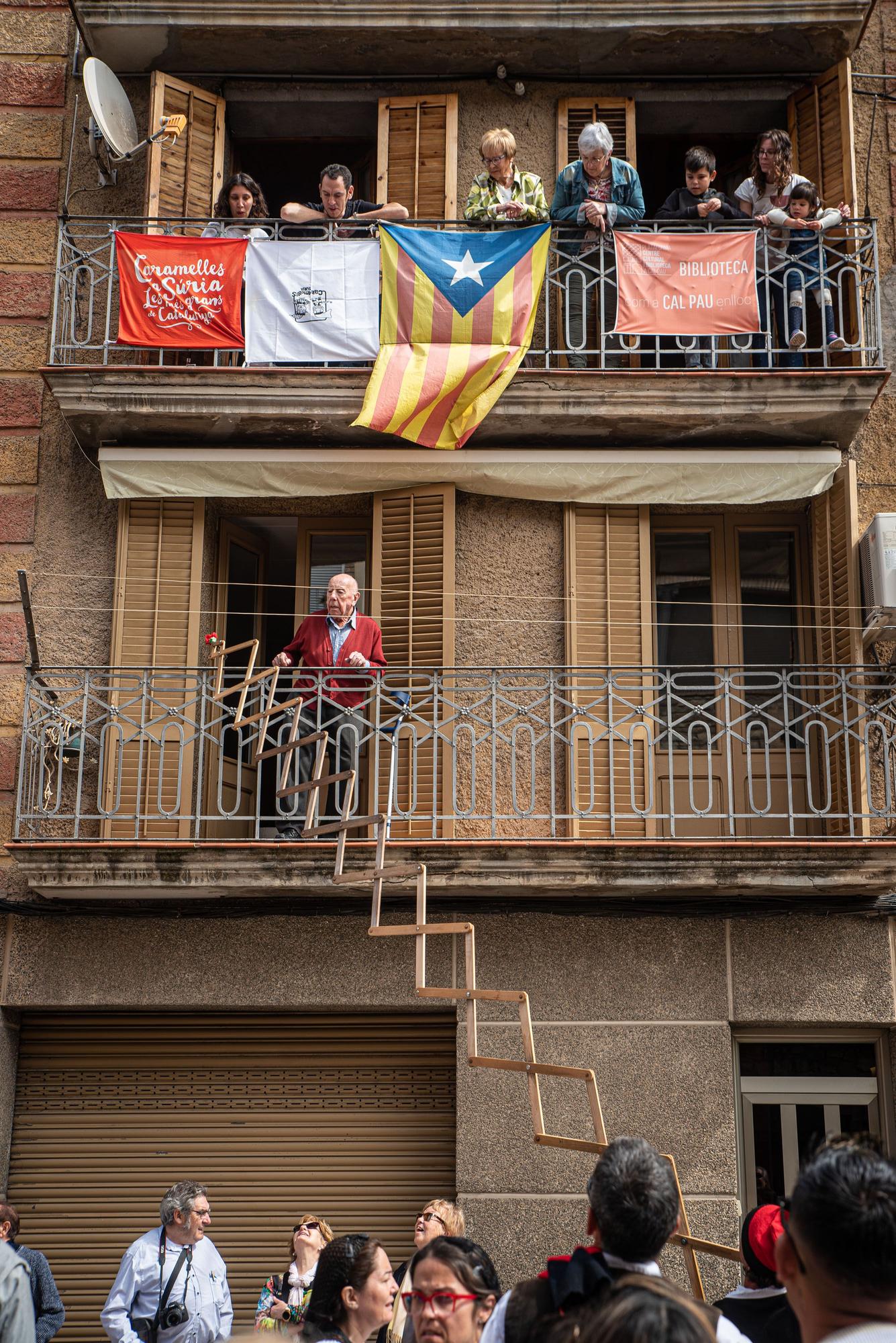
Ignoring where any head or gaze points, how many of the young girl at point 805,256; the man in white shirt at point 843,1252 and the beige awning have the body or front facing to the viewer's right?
0

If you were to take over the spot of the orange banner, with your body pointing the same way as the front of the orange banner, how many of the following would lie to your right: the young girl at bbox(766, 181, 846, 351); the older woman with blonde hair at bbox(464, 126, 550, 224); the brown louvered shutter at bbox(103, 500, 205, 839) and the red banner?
3

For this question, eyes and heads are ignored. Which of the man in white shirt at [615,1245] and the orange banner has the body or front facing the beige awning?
the man in white shirt

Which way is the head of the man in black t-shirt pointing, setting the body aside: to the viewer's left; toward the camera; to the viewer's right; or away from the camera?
toward the camera

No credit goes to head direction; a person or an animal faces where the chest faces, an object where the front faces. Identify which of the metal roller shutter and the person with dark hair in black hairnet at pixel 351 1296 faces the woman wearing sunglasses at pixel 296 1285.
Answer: the metal roller shutter

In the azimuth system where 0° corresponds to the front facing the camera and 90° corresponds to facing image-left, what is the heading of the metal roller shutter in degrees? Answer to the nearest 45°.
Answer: approximately 0°

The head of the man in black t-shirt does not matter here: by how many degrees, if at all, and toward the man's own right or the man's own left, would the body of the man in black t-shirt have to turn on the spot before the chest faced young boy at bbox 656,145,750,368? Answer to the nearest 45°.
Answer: approximately 90° to the man's own left

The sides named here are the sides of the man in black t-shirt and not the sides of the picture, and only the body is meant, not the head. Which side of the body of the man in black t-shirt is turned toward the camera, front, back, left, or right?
front

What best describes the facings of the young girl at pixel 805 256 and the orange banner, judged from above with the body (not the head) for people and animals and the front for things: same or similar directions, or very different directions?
same or similar directions

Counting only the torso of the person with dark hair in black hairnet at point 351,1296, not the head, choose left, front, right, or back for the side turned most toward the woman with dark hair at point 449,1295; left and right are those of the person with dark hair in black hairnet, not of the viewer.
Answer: right

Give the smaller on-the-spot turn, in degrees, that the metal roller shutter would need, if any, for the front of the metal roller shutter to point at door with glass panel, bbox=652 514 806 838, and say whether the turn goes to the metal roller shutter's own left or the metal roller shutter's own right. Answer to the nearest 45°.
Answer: approximately 90° to the metal roller shutter's own left

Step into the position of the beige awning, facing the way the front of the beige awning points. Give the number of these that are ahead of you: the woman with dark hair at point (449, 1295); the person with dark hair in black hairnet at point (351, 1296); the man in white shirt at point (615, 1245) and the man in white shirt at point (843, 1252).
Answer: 4

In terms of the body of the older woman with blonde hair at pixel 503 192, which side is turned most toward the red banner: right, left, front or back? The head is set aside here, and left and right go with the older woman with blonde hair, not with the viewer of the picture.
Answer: right

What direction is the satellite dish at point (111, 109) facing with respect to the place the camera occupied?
facing the viewer and to the right of the viewer
